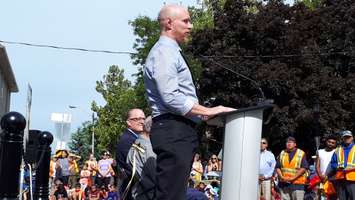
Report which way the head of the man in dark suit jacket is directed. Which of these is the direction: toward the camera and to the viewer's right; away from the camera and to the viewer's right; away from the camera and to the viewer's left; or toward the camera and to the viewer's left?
toward the camera and to the viewer's right

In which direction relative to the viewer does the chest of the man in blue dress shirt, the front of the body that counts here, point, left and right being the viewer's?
facing to the right of the viewer

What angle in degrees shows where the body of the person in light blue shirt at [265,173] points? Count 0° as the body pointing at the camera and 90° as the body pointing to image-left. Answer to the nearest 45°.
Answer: approximately 45°

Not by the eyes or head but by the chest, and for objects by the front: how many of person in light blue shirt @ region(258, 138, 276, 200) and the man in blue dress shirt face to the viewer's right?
1

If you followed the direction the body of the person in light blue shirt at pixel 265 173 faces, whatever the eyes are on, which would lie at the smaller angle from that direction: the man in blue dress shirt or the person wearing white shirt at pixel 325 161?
the man in blue dress shirt

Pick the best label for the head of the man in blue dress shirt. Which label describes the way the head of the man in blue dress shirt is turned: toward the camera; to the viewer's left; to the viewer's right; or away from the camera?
to the viewer's right

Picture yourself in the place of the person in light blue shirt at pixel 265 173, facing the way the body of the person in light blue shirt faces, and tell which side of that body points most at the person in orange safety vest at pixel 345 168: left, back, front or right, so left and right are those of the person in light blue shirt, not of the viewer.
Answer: left
